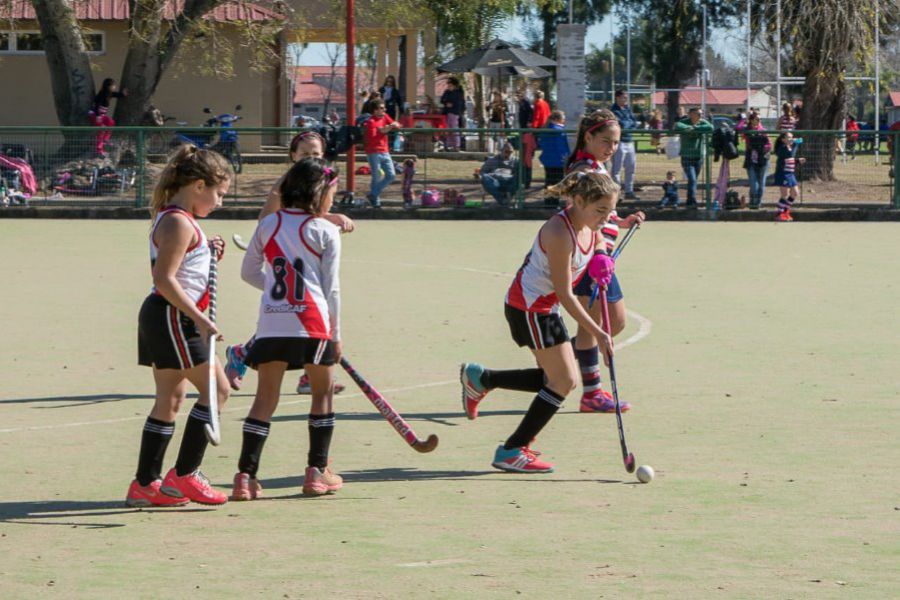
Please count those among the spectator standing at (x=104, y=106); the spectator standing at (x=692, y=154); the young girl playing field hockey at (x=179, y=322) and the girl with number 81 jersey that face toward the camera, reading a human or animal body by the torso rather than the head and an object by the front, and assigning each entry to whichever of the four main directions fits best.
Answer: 1

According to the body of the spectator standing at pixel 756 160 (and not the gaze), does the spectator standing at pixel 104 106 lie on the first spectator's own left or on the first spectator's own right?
on the first spectator's own right

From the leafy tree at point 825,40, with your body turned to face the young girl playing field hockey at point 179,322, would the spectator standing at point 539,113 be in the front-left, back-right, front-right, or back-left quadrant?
front-right

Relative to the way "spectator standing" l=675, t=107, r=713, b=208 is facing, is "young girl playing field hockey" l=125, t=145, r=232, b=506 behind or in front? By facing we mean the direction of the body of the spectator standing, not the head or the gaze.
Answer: in front

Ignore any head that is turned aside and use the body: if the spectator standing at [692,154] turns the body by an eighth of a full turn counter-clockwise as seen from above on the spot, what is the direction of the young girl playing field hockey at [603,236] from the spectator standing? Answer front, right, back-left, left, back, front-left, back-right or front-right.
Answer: front-right

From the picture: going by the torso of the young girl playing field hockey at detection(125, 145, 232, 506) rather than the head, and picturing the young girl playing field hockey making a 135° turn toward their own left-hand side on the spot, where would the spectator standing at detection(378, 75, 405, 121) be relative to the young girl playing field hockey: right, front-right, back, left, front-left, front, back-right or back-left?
front-right

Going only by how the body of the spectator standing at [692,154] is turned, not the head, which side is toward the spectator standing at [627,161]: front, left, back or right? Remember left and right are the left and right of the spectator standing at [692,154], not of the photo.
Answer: right

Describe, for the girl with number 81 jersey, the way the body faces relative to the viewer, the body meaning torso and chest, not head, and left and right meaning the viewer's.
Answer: facing away from the viewer and to the right of the viewer

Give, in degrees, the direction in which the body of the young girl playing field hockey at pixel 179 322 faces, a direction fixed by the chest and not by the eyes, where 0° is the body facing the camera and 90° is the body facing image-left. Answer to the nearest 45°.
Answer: approximately 270°

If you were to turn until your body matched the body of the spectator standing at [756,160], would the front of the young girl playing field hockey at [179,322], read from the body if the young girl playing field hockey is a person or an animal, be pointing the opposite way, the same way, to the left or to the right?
to the left

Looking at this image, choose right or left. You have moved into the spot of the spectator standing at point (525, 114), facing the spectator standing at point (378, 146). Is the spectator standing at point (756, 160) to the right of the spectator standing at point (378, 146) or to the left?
left

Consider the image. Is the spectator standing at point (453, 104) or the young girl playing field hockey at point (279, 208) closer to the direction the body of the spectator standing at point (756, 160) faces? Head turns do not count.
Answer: the young girl playing field hockey

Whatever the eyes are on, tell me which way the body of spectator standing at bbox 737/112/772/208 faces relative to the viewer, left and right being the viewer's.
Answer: facing the viewer
